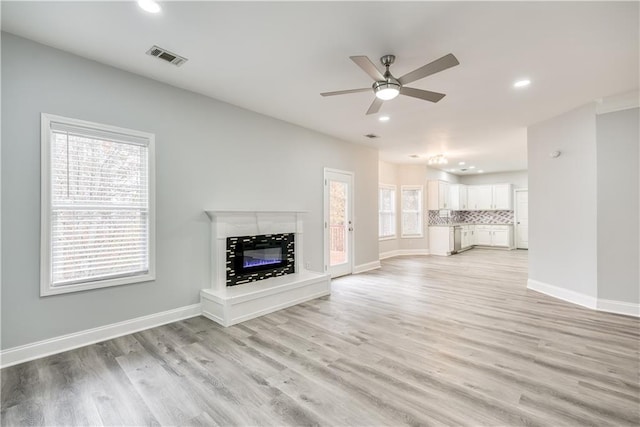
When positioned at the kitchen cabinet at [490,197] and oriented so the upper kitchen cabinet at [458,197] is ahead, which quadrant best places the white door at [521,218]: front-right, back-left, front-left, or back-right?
back-left

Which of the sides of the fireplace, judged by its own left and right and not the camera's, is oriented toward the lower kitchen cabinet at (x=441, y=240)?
left

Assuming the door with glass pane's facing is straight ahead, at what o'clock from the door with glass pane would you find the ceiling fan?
The ceiling fan is roughly at 1 o'clock from the door with glass pane.

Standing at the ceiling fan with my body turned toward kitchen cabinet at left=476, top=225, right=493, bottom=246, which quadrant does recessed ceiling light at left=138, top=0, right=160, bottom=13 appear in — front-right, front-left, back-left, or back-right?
back-left

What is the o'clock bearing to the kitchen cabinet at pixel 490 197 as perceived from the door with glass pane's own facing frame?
The kitchen cabinet is roughly at 9 o'clock from the door with glass pane.

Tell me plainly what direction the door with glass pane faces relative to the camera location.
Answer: facing the viewer and to the right of the viewer

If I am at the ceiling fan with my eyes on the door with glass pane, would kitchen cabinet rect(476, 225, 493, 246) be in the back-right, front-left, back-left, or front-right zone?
front-right

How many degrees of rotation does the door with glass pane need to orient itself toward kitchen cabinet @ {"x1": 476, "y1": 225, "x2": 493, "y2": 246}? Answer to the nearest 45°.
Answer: approximately 90° to its left

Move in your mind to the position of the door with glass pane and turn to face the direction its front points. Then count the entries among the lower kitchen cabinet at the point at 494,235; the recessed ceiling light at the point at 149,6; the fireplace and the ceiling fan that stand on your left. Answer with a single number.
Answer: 1

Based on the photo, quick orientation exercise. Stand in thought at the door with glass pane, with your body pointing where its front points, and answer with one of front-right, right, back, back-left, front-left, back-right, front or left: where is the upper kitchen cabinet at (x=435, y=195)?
left

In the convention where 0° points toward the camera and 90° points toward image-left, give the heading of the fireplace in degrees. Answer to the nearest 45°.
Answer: approximately 315°

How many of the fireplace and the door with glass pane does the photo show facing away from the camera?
0

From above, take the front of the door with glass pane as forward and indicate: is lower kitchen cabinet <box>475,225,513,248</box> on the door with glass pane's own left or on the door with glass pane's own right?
on the door with glass pane's own left

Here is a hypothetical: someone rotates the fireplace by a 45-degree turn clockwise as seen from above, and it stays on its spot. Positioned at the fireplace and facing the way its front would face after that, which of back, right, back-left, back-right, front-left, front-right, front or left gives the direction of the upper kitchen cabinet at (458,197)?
back-left

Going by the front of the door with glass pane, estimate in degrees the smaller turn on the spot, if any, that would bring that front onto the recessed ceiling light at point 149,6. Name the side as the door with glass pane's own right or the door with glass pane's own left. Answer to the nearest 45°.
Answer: approximately 45° to the door with glass pane's own right

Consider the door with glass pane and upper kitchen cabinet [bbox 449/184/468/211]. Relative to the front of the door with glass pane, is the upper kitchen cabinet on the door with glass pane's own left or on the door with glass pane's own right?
on the door with glass pane's own left
